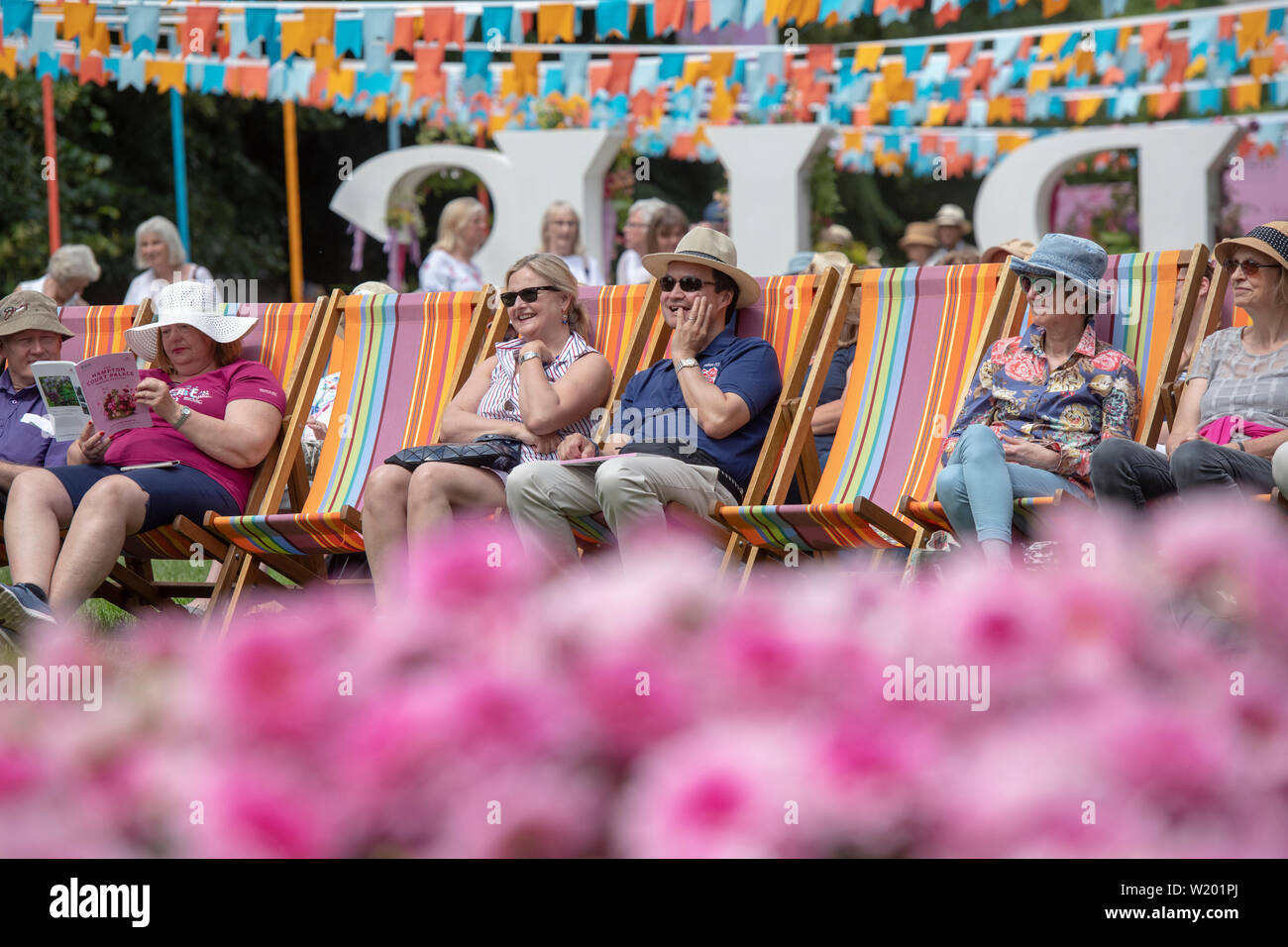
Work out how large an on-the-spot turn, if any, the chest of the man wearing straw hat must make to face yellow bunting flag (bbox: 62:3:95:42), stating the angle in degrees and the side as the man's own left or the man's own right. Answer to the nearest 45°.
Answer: approximately 90° to the man's own right

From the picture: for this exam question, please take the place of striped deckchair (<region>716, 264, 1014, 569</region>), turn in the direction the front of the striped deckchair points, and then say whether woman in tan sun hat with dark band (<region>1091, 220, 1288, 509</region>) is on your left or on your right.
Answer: on your left

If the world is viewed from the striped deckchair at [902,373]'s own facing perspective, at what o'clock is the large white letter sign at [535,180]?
The large white letter sign is roughly at 4 o'clock from the striped deckchair.

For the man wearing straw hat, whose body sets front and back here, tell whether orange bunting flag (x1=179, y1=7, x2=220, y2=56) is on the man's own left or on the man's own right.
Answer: on the man's own right

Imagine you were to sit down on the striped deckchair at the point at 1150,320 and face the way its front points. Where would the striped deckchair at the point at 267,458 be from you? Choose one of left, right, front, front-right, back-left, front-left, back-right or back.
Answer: front-right

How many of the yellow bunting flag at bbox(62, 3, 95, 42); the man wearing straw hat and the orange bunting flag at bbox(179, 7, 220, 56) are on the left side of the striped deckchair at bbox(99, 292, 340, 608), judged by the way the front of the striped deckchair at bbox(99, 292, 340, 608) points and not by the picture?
1

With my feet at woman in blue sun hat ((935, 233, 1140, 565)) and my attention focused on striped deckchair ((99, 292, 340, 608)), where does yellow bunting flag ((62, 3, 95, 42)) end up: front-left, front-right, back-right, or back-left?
front-right

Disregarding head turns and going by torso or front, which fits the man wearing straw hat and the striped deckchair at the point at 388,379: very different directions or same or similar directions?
same or similar directions

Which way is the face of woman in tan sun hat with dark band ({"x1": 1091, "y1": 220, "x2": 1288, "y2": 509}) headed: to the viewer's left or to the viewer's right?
to the viewer's left

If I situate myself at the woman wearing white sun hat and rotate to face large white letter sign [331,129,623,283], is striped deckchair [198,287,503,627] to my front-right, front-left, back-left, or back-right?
front-right

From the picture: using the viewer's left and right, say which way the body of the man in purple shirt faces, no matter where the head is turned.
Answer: facing the viewer and to the left of the viewer
